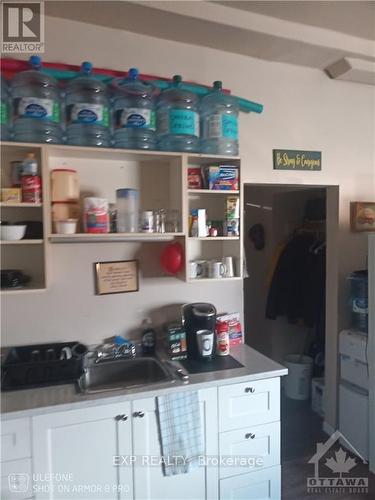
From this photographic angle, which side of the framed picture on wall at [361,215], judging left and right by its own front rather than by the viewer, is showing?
front

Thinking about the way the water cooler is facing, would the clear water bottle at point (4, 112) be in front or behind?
in front

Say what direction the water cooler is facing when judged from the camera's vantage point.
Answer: facing the viewer and to the left of the viewer

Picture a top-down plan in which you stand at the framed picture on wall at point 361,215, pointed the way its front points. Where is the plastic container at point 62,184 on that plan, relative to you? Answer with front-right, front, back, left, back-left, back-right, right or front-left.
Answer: front-right

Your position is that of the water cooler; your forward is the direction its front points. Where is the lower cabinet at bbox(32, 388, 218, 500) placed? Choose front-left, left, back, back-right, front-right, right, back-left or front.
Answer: front

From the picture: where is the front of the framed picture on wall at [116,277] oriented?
toward the camera
